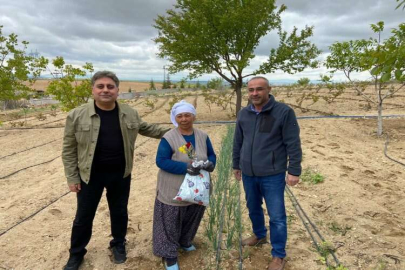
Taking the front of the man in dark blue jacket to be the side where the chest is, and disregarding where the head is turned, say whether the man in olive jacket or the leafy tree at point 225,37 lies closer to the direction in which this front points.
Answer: the man in olive jacket

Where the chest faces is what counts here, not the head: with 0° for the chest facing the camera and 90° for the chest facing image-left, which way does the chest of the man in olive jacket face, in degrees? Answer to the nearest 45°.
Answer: approximately 0°

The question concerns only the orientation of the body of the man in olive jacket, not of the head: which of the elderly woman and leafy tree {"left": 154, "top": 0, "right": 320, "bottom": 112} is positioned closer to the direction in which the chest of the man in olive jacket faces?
the elderly woman

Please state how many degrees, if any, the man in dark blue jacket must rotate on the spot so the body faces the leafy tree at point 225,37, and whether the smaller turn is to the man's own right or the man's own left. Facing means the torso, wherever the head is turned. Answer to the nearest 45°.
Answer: approximately 135° to the man's own right

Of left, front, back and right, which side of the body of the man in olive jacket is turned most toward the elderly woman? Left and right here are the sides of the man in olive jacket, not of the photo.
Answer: left

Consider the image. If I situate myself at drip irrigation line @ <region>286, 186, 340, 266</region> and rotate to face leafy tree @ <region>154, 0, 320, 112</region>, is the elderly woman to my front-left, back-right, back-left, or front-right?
back-left

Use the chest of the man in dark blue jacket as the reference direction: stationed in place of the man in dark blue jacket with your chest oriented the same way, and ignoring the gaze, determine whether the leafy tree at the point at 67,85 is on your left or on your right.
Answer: on your right

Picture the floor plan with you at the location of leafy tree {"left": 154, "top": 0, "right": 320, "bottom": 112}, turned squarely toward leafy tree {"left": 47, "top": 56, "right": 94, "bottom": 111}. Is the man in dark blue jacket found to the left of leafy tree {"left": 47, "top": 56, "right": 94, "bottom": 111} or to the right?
left

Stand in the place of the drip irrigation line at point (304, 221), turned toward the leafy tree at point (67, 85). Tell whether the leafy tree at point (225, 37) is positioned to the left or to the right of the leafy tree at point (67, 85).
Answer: right

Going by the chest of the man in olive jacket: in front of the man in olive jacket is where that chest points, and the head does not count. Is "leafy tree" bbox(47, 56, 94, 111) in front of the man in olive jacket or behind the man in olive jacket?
behind
